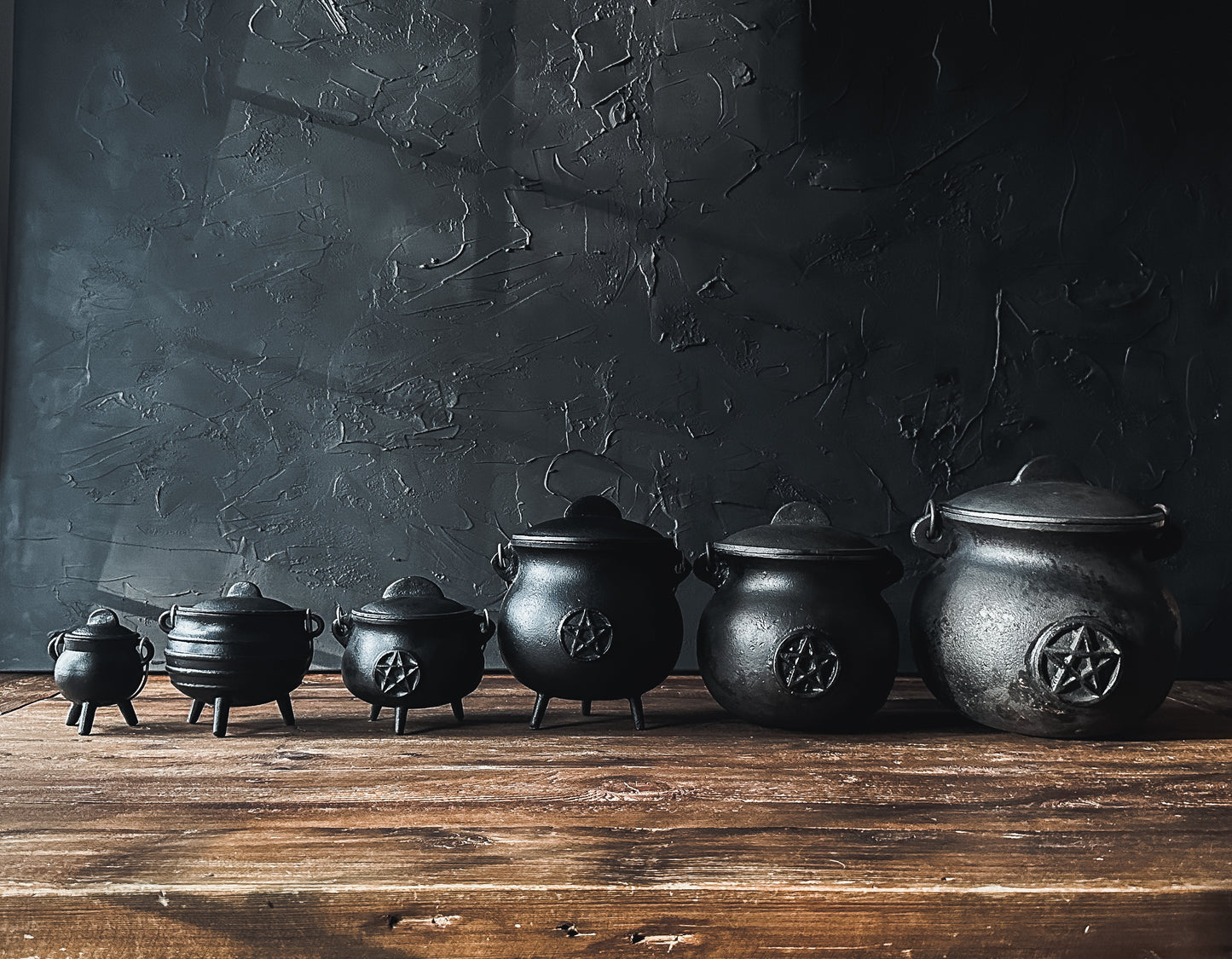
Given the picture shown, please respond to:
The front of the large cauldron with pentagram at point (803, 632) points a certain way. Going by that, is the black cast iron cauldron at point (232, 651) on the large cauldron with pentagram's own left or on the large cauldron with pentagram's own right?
on the large cauldron with pentagram's own right

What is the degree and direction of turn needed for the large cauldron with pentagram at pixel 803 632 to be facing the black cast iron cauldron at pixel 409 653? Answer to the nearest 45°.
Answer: approximately 90° to its right

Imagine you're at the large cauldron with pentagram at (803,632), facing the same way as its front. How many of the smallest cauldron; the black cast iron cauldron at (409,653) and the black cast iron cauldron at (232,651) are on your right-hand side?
3

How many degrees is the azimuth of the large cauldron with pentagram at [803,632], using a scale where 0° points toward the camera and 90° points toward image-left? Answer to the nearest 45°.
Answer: approximately 0°

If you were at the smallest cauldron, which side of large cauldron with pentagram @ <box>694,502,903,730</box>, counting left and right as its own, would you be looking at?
right
